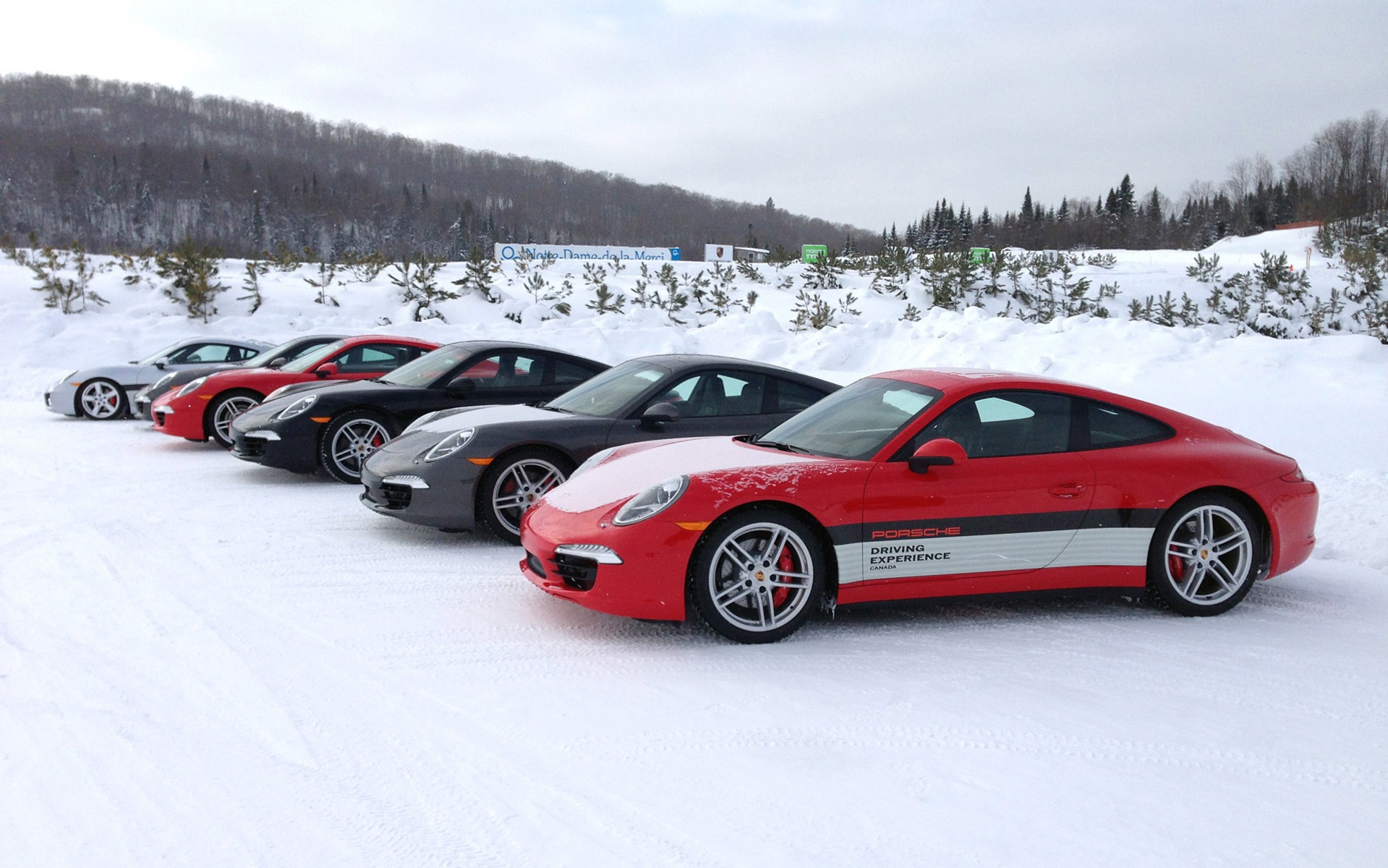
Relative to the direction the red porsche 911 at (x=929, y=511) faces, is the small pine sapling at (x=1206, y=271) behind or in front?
behind

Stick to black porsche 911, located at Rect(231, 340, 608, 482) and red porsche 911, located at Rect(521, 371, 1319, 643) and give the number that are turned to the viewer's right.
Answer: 0

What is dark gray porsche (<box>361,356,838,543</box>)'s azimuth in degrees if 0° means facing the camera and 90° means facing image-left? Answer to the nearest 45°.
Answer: approximately 45°

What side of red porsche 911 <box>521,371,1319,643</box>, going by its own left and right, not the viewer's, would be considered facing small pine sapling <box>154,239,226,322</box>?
right

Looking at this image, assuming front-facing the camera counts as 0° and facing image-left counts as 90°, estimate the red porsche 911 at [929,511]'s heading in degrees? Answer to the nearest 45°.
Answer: approximately 45°

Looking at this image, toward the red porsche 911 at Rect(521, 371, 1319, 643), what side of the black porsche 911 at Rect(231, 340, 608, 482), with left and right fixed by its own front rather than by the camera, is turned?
left

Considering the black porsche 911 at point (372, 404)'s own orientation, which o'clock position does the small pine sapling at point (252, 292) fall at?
The small pine sapling is roughly at 4 o'clock from the black porsche 911.

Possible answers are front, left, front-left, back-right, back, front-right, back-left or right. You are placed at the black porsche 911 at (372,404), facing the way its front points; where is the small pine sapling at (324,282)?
back-right

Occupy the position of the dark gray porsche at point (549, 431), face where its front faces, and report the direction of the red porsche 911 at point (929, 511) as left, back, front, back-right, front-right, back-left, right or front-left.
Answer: left

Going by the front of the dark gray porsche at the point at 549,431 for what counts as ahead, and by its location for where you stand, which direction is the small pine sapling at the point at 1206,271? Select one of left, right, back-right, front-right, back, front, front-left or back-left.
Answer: back

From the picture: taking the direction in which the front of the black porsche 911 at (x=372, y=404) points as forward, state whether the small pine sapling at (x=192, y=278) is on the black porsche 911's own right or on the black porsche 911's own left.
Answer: on the black porsche 911's own right
